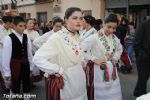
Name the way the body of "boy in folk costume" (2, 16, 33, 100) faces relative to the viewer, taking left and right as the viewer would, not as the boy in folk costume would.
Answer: facing the viewer and to the right of the viewer

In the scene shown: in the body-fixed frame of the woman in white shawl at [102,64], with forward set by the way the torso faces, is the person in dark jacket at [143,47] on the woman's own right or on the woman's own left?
on the woman's own left

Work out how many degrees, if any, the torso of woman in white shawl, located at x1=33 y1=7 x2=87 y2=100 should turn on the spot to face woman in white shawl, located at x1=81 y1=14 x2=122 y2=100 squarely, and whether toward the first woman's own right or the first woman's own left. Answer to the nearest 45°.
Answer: approximately 90° to the first woman's own left

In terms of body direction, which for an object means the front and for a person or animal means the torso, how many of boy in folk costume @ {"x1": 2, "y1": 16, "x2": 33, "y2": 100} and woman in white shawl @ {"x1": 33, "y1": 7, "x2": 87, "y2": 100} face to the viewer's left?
0

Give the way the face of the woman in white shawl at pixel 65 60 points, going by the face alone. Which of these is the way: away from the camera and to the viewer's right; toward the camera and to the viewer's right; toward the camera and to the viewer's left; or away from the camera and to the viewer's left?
toward the camera and to the viewer's right

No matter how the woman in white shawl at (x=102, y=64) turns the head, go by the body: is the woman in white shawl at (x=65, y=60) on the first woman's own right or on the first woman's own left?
on the first woman's own right

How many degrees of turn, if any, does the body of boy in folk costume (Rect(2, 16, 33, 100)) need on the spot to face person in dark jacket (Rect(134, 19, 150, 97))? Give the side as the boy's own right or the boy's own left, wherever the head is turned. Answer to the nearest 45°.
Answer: approximately 45° to the boy's own left

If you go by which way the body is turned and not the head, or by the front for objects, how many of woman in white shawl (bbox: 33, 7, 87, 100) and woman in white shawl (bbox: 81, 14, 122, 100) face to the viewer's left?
0

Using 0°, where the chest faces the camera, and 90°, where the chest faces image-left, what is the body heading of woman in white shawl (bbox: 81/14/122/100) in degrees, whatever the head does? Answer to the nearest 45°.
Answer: approximately 315°

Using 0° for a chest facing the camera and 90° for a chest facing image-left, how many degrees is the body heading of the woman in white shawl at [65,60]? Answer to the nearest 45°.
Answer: approximately 315°

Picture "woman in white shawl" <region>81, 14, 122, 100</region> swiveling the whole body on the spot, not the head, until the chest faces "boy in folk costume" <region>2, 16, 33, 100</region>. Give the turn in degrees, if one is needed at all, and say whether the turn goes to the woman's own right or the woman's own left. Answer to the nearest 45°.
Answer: approximately 135° to the woman's own right

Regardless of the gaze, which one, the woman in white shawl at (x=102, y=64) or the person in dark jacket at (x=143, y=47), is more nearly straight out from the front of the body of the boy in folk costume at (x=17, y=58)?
the woman in white shawl

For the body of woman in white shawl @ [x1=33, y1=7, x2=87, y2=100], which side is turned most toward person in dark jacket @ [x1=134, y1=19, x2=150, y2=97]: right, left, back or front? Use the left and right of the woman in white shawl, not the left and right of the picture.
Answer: left
